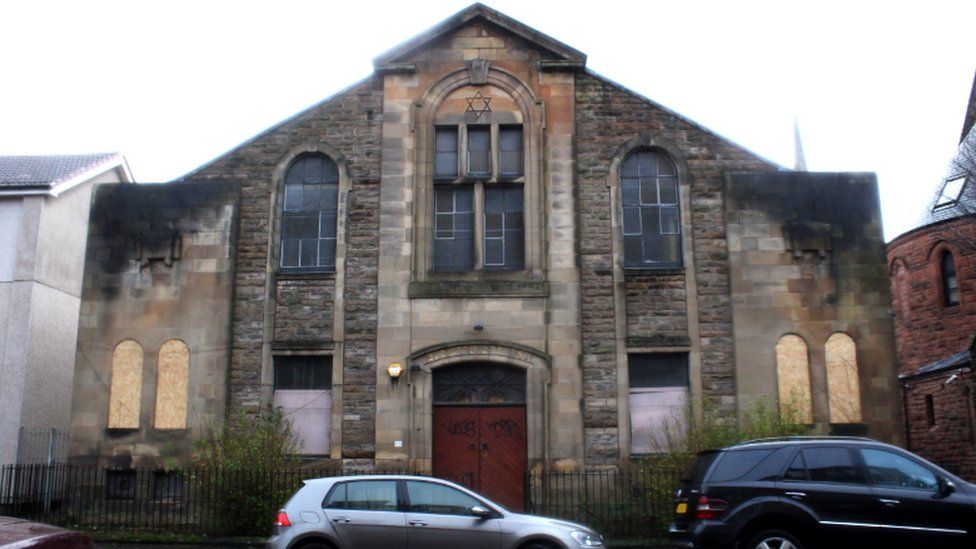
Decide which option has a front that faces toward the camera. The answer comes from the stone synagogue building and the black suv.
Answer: the stone synagogue building

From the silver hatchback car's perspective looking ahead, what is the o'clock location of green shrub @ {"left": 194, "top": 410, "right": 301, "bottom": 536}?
The green shrub is roughly at 8 o'clock from the silver hatchback car.

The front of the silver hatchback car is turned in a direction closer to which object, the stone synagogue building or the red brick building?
the red brick building

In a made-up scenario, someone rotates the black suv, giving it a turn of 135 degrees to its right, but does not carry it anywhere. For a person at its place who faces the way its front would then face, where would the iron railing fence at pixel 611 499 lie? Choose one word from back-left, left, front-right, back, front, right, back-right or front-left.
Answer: right

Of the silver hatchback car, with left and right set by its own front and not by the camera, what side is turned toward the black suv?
front

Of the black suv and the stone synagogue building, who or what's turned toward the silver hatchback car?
the stone synagogue building

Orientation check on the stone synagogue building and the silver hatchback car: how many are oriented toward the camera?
1

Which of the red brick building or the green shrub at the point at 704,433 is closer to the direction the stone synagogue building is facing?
the green shrub

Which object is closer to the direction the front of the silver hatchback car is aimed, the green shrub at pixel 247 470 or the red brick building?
the red brick building

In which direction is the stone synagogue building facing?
toward the camera

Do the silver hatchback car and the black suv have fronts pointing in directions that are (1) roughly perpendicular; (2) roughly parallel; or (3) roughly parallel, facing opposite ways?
roughly parallel

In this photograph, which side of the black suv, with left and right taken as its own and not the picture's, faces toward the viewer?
right

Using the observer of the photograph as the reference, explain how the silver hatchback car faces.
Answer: facing to the right of the viewer

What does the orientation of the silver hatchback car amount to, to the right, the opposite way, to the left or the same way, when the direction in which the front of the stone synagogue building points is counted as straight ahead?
to the left

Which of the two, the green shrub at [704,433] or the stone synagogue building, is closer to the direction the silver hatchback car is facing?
the green shrub
